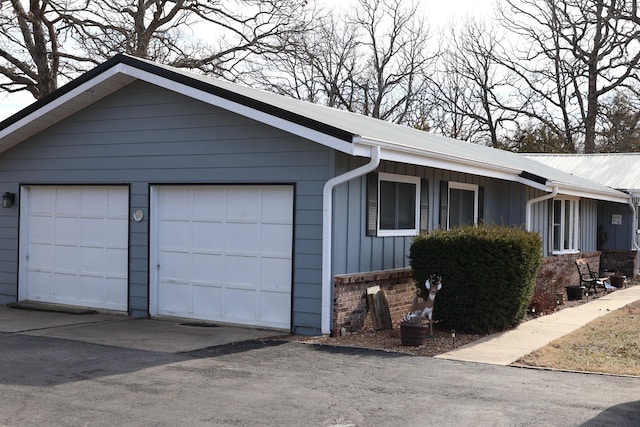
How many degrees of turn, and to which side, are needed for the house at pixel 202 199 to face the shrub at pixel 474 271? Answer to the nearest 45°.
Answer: approximately 45° to its left

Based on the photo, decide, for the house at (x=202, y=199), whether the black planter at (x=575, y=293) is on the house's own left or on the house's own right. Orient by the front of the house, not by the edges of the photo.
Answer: on the house's own left

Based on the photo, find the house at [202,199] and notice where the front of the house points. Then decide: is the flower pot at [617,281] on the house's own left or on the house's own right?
on the house's own left

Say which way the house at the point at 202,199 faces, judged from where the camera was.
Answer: facing the viewer and to the right of the viewer

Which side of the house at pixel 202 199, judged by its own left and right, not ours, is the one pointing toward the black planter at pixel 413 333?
front

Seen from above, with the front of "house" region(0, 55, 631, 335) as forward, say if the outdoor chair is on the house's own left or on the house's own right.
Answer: on the house's own left
